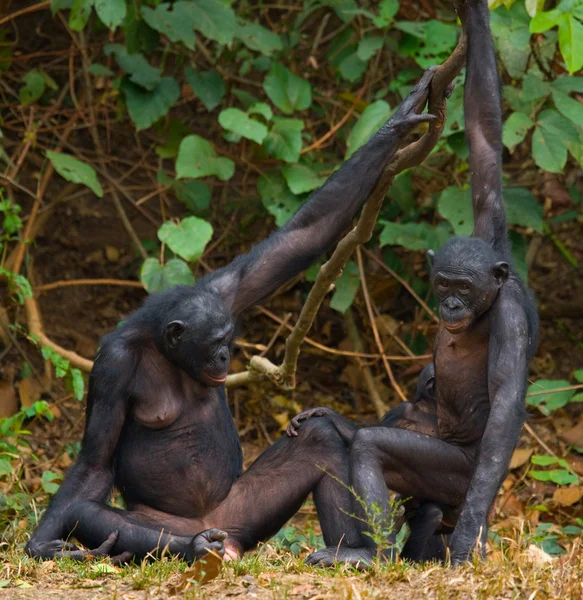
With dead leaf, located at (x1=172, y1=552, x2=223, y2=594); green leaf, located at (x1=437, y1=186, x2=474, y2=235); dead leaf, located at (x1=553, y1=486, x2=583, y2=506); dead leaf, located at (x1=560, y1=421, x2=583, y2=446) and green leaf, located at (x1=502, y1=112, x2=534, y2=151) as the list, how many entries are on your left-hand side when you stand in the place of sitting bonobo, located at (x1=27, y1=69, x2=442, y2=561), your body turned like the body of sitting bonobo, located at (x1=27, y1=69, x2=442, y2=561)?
4

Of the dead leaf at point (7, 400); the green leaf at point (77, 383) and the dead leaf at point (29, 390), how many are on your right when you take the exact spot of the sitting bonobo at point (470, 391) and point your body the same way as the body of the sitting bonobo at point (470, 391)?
3

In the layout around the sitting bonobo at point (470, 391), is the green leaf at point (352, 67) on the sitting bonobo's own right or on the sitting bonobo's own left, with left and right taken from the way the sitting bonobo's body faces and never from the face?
on the sitting bonobo's own right

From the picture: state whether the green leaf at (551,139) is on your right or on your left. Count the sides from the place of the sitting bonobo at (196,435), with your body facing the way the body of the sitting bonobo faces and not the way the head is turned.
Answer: on your left

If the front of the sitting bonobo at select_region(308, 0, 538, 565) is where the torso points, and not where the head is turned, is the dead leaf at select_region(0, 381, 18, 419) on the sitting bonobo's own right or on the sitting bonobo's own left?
on the sitting bonobo's own right

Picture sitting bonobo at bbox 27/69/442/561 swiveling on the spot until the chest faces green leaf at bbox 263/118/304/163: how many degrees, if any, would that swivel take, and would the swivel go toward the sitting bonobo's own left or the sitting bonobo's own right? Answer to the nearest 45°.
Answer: approximately 135° to the sitting bonobo's own left

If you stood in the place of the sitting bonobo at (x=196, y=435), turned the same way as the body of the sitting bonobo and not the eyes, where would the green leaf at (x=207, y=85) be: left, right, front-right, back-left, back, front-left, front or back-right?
back-left

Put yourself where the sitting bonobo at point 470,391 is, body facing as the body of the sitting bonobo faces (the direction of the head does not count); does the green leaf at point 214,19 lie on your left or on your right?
on your right
